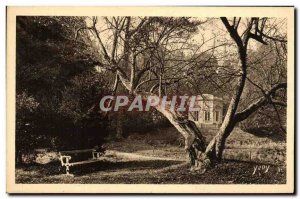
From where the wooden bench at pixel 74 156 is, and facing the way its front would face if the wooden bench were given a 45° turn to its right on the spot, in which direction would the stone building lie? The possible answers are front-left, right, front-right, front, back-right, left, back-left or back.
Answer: left
